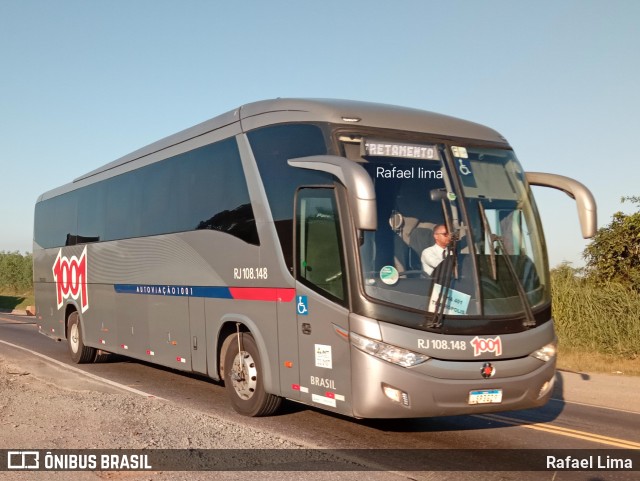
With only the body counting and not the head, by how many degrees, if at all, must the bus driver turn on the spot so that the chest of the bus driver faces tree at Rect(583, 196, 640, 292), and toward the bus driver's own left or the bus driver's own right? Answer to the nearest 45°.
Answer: approximately 135° to the bus driver's own left

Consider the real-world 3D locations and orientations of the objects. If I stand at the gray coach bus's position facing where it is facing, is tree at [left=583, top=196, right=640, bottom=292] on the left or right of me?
on my left

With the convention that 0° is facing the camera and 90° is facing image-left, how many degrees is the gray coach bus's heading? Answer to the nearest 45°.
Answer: approximately 315°
